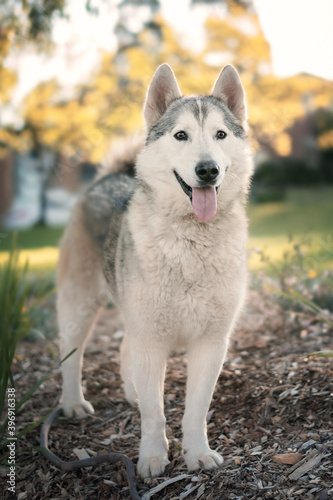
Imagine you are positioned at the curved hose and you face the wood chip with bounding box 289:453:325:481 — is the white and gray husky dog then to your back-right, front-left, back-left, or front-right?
front-left

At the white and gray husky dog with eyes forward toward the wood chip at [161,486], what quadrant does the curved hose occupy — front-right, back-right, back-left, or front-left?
front-right

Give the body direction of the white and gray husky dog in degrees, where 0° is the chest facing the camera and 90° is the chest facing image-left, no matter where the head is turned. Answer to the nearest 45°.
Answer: approximately 315°

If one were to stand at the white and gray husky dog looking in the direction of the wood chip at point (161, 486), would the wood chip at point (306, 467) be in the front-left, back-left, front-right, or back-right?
front-left
